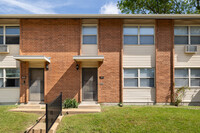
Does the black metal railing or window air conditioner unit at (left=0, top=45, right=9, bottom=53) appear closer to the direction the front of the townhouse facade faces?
the black metal railing

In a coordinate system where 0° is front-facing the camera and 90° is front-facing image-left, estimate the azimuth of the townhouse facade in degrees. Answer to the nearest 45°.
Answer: approximately 0°

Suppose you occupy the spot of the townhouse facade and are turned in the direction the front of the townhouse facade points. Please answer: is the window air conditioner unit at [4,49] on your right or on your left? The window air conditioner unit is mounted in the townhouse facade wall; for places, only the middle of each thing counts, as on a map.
on your right

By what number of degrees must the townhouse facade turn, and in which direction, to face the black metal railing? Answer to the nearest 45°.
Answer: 0° — it already faces it

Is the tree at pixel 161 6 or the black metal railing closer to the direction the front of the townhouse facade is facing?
the black metal railing

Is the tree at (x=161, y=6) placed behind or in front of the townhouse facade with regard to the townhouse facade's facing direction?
behind
